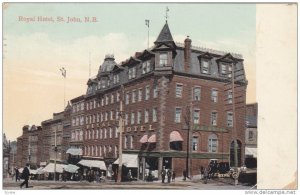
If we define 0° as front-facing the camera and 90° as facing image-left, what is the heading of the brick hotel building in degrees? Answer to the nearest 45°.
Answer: approximately 45°
